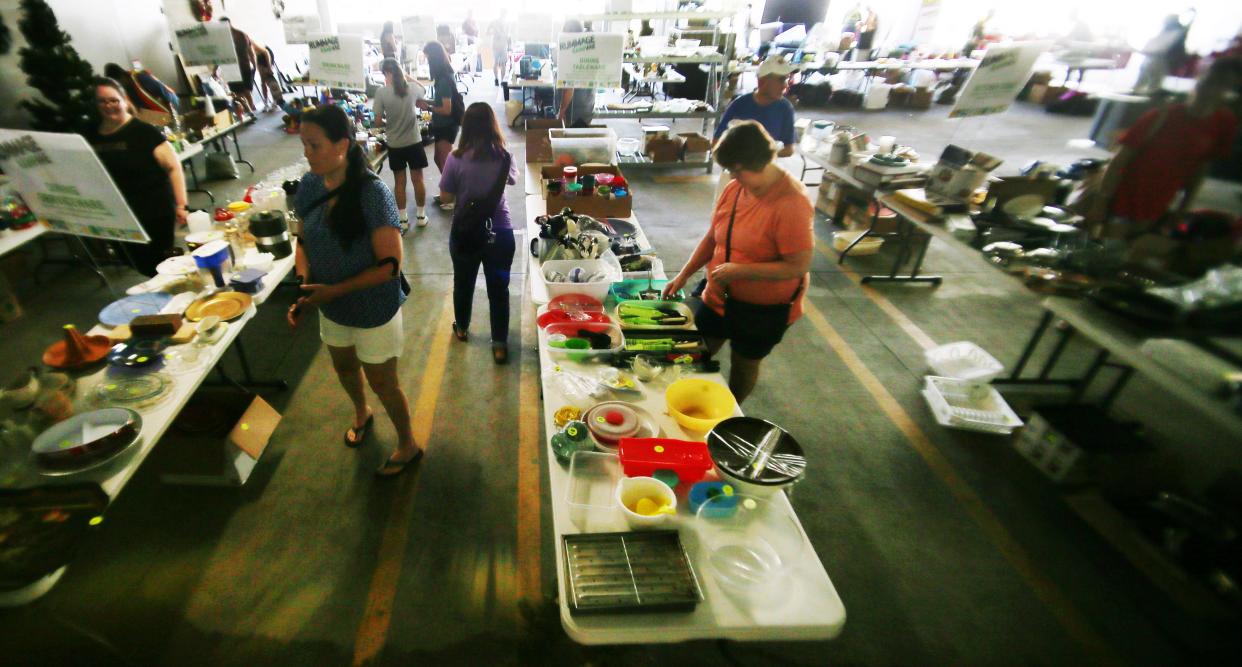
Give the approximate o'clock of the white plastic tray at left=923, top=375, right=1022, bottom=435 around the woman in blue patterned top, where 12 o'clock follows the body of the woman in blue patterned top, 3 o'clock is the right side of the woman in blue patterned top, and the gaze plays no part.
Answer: The white plastic tray is roughly at 8 o'clock from the woman in blue patterned top.

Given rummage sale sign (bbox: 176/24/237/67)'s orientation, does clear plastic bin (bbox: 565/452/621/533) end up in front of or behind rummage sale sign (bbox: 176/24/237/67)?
in front

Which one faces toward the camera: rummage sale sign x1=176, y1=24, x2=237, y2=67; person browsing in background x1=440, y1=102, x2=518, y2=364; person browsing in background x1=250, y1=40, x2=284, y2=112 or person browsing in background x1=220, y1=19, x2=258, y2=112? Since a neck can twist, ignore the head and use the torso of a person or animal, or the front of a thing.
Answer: the rummage sale sign

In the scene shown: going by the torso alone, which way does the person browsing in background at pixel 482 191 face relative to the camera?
away from the camera

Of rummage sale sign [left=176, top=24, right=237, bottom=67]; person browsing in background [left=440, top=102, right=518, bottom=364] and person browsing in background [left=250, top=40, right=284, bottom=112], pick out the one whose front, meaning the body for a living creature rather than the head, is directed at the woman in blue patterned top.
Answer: the rummage sale sign

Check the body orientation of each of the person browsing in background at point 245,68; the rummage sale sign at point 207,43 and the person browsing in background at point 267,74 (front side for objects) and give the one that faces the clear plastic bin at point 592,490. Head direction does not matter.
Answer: the rummage sale sign

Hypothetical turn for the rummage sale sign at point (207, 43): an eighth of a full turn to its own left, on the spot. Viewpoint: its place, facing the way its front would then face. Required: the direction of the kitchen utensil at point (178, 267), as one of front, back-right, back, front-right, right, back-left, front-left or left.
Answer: front-right

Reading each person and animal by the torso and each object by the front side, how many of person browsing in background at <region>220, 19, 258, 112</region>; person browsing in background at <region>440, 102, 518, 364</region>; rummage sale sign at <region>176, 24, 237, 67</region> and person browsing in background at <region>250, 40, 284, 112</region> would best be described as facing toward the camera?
1

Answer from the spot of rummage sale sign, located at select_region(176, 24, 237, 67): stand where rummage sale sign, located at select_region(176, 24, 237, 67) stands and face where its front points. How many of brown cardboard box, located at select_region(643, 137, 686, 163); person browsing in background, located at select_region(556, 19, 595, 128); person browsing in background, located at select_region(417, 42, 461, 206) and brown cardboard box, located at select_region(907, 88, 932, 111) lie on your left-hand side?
4

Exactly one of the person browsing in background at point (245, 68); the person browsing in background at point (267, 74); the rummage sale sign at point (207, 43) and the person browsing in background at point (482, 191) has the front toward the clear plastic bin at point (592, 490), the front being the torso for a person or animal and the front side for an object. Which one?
the rummage sale sign

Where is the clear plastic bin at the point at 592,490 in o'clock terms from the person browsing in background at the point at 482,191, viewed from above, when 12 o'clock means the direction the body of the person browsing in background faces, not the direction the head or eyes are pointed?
The clear plastic bin is roughly at 6 o'clock from the person browsing in background.

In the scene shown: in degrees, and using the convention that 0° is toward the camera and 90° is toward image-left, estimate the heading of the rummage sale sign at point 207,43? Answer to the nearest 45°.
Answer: approximately 0°

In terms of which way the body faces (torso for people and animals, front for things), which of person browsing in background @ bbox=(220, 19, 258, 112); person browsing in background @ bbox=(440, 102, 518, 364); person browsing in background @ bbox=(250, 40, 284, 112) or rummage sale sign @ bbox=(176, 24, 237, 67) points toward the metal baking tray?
the rummage sale sign

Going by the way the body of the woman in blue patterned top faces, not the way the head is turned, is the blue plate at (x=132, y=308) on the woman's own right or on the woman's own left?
on the woman's own right

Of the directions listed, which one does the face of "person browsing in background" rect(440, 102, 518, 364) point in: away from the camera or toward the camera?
away from the camera
